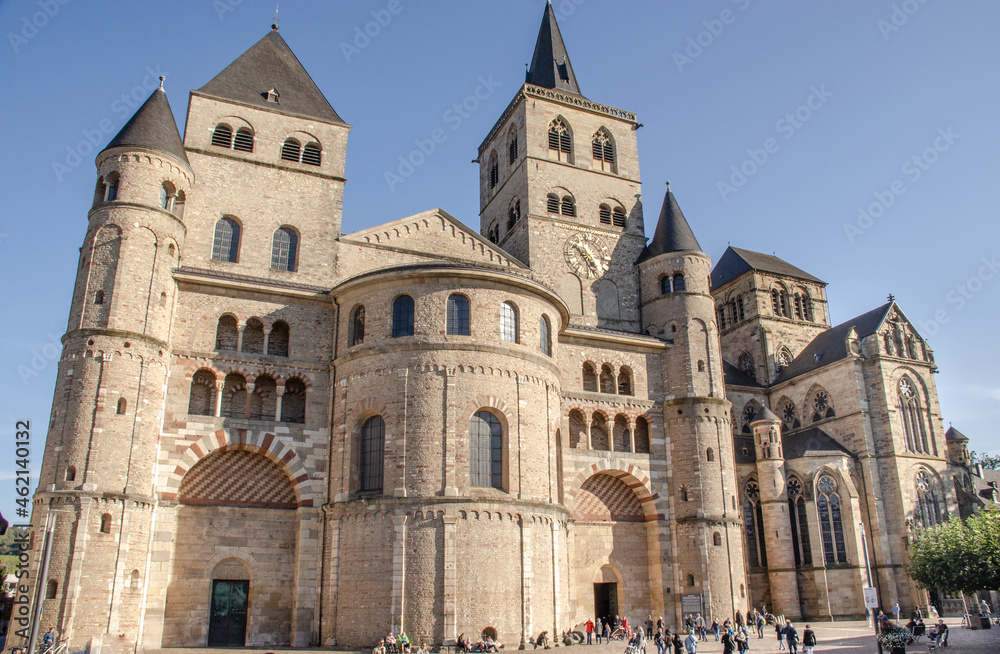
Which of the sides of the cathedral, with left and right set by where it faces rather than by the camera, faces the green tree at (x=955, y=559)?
left

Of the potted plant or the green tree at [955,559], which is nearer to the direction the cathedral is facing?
the potted plant

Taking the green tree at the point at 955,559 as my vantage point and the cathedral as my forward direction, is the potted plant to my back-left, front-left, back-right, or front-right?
front-left

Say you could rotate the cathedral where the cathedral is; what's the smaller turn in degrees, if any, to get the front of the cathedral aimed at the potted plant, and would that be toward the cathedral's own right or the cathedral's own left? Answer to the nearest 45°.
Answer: approximately 90° to the cathedral's own left

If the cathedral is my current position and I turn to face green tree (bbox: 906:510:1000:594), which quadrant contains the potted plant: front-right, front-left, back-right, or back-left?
front-right

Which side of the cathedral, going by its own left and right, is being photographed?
front
